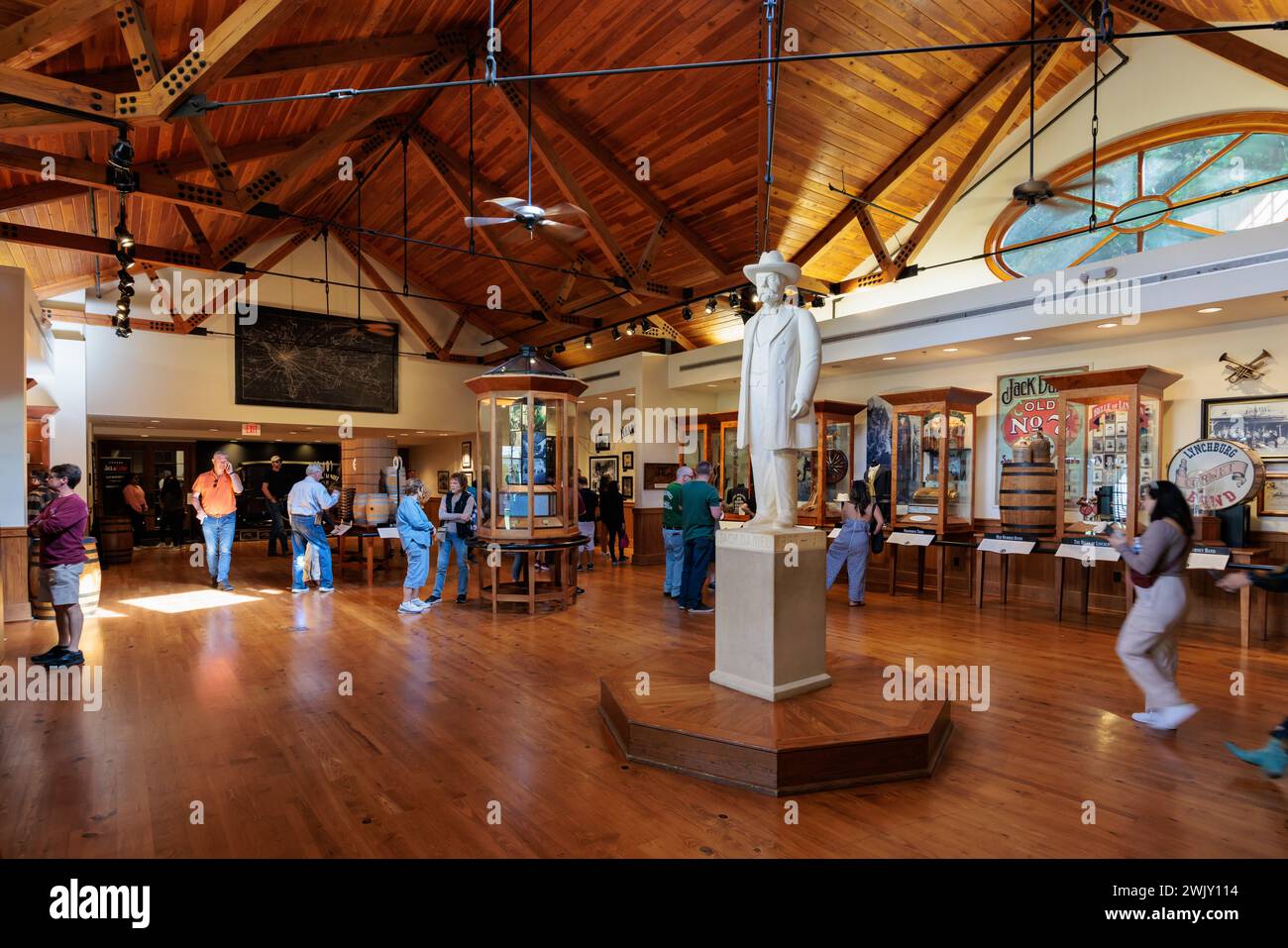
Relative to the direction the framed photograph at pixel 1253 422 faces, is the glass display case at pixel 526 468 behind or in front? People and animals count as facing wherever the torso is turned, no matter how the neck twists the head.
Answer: in front

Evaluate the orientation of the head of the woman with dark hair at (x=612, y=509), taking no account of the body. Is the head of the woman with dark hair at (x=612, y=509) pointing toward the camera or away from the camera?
away from the camera

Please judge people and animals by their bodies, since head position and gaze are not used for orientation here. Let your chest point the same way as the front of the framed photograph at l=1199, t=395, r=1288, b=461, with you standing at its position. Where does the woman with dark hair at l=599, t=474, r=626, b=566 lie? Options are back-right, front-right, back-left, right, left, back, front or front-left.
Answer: front-right

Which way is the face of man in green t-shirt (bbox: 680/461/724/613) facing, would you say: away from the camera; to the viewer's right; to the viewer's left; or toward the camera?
away from the camera

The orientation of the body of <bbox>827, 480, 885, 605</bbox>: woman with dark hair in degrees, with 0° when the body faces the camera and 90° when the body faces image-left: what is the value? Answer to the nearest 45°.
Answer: approximately 180°

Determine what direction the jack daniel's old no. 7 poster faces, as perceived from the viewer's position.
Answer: facing the viewer and to the left of the viewer

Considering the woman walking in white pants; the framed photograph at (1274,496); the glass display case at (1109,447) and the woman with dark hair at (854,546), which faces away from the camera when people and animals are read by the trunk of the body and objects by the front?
the woman with dark hair

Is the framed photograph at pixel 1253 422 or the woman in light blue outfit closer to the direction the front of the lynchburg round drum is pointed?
the woman in light blue outfit

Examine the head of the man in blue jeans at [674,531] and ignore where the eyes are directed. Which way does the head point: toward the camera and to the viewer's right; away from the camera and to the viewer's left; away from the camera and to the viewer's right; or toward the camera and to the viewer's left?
away from the camera and to the viewer's right
